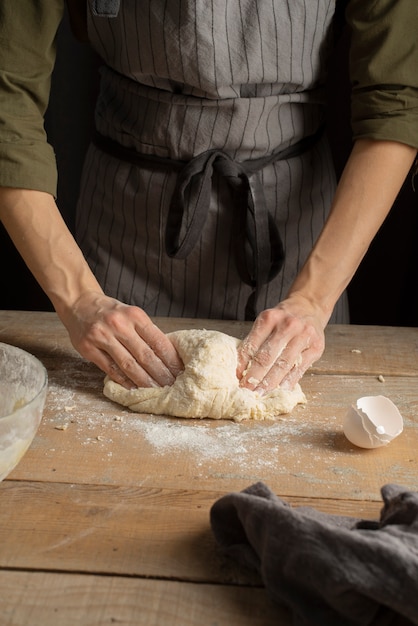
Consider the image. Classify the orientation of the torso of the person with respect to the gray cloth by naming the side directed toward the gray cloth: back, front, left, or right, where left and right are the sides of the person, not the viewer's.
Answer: front

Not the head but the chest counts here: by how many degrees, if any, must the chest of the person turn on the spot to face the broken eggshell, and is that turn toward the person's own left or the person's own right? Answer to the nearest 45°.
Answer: approximately 45° to the person's own left

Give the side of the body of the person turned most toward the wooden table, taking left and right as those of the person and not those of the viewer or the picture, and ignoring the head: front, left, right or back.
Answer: front

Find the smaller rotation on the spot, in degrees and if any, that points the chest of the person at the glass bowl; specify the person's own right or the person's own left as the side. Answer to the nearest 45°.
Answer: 0° — they already face it

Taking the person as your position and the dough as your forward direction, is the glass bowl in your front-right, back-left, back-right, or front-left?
front-right

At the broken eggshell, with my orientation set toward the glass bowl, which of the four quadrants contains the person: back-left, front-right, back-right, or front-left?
front-right

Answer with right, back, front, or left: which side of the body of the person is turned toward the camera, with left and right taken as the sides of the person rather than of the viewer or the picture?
front

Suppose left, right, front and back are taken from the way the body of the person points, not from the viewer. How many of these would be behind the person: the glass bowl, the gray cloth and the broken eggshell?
0
